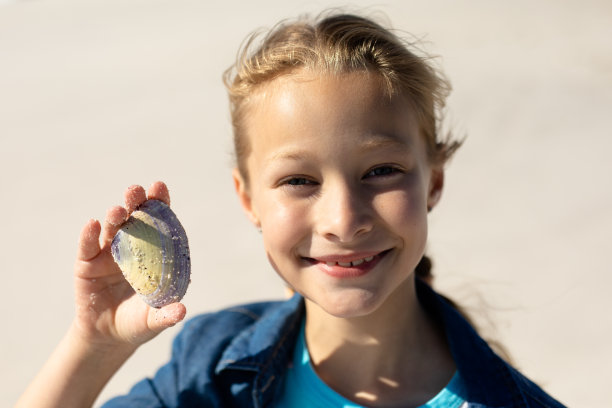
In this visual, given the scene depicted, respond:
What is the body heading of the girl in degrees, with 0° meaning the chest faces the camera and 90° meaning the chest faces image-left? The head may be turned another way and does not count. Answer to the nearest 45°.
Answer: approximately 0°

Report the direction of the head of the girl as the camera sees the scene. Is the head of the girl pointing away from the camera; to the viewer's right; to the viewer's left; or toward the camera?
toward the camera
